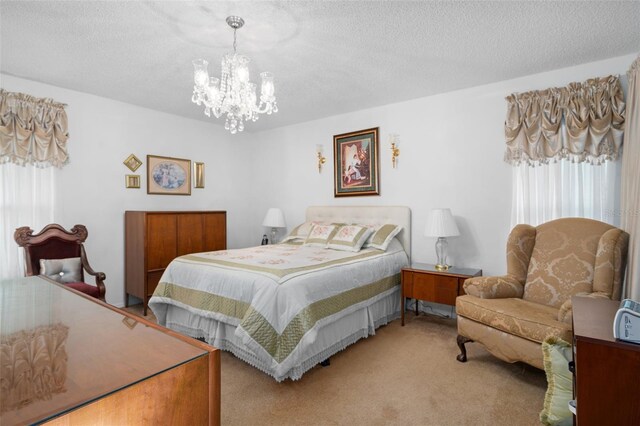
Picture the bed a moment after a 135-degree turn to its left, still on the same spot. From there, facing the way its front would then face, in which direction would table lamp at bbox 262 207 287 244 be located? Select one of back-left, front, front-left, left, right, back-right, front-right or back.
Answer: left

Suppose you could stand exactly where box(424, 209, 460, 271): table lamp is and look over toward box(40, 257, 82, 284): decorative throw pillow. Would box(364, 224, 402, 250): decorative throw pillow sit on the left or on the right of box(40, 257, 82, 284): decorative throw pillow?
right

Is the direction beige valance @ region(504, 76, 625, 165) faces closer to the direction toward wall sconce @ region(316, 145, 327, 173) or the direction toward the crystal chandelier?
the crystal chandelier

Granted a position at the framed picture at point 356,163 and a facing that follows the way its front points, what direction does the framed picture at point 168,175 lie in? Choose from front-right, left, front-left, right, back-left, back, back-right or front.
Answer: front-right

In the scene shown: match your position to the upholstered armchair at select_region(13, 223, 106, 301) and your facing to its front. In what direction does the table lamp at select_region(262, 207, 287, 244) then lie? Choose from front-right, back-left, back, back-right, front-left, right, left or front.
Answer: front-left

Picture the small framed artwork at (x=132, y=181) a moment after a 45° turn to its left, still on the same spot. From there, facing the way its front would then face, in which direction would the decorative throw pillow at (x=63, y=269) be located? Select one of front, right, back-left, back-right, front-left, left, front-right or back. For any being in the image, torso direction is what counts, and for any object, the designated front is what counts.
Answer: back-right

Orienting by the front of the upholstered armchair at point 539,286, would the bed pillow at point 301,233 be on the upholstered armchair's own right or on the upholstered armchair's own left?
on the upholstered armchair's own right

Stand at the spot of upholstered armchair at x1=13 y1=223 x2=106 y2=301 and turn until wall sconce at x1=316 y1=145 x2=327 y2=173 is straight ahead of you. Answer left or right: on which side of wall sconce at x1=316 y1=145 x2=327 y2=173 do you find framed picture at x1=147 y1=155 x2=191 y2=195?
left

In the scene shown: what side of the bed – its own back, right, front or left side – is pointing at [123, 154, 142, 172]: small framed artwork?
right
